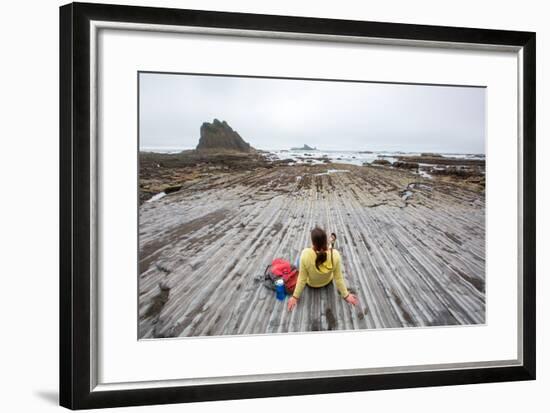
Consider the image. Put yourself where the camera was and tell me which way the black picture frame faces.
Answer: facing the viewer and to the right of the viewer
